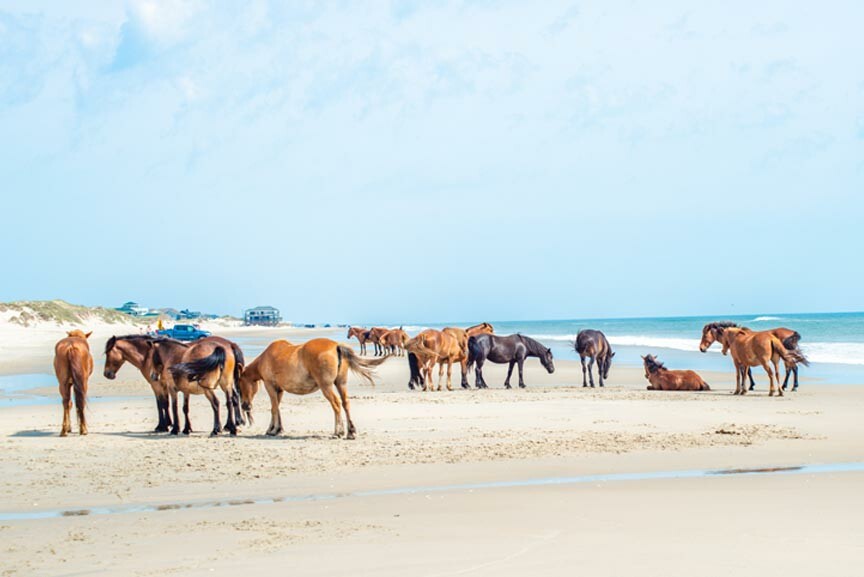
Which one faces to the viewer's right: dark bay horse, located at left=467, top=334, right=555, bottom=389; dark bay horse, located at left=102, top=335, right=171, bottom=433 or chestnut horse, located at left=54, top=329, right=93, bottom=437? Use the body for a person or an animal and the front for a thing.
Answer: dark bay horse, located at left=467, top=334, right=555, bottom=389

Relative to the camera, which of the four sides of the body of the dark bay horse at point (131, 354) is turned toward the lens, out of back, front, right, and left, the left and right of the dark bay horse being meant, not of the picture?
left

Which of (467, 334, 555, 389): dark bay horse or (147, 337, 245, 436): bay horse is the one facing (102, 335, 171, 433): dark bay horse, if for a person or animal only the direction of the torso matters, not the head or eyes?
the bay horse

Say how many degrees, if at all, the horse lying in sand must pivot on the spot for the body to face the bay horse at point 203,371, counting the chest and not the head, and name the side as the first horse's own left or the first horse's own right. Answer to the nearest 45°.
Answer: approximately 45° to the first horse's own left

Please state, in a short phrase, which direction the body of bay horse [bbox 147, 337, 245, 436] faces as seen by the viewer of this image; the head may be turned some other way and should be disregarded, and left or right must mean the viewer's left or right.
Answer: facing away from the viewer and to the left of the viewer

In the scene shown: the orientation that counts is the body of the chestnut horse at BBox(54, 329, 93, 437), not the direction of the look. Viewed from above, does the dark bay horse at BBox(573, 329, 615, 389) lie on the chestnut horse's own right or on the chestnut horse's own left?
on the chestnut horse's own right

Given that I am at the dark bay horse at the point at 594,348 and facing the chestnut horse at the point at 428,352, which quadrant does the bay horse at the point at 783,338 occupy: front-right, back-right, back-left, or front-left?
back-left

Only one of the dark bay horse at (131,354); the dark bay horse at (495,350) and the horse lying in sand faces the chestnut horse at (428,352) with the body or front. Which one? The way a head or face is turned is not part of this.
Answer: the horse lying in sand

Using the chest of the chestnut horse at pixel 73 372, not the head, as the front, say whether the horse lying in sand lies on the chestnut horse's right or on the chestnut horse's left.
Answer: on the chestnut horse's right

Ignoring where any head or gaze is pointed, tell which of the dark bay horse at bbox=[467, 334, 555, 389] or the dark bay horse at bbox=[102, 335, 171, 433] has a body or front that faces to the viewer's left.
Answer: the dark bay horse at bbox=[102, 335, 171, 433]

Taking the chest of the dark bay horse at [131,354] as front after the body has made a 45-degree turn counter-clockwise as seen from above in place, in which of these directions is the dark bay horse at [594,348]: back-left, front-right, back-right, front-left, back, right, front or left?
back

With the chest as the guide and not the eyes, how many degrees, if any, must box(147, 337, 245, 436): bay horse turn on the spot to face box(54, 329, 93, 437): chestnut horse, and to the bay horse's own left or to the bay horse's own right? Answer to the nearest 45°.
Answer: approximately 45° to the bay horse's own left

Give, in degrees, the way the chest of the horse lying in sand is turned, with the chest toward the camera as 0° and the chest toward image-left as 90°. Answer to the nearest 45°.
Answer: approximately 90°

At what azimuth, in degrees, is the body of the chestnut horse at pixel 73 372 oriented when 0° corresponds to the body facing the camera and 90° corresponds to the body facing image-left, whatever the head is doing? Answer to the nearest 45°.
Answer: approximately 180°

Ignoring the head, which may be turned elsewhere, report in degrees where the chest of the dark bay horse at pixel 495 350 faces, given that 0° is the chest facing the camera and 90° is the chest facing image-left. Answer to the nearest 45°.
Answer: approximately 270°

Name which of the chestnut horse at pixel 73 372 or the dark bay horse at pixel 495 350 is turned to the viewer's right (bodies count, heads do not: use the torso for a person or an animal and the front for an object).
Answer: the dark bay horse
